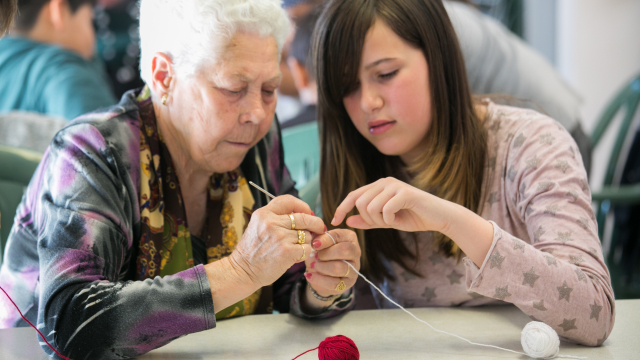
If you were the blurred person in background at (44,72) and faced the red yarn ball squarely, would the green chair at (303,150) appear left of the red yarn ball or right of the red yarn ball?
left

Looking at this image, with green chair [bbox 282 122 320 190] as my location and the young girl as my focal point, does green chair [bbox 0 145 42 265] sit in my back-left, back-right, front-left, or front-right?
front-right

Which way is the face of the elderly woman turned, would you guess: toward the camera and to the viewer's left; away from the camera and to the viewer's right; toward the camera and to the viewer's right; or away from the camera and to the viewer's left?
toward the camera and to the viewer's right

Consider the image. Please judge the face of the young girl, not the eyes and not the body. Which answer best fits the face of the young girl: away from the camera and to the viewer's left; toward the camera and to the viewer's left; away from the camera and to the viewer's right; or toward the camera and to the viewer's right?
toward the camera and to the viewer's left

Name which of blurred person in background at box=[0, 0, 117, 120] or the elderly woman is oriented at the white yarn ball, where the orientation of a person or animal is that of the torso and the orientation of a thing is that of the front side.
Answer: the elderly woman

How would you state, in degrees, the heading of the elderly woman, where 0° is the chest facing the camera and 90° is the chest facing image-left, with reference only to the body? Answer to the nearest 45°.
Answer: approximately 315°

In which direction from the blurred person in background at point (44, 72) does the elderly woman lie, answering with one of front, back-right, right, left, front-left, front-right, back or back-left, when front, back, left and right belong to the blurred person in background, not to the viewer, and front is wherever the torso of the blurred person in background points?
back-right

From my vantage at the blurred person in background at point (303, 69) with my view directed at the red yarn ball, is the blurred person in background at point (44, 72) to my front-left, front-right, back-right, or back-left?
front-right
